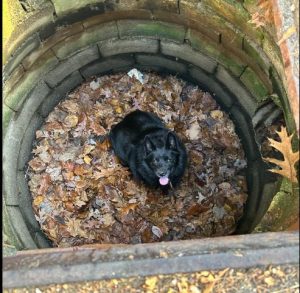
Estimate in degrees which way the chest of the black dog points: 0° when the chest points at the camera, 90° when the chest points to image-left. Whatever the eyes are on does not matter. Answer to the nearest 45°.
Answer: approximately 315°

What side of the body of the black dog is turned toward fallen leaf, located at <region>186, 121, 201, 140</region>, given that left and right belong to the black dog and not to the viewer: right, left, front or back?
left

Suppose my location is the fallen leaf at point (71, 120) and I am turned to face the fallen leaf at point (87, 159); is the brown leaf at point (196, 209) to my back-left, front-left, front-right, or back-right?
front-left

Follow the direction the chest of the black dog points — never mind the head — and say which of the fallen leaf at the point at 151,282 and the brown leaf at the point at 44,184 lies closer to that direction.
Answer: the fallen leaf

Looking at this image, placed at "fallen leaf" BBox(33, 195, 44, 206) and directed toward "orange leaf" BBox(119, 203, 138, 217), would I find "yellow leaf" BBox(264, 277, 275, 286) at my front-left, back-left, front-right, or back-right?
front-right
